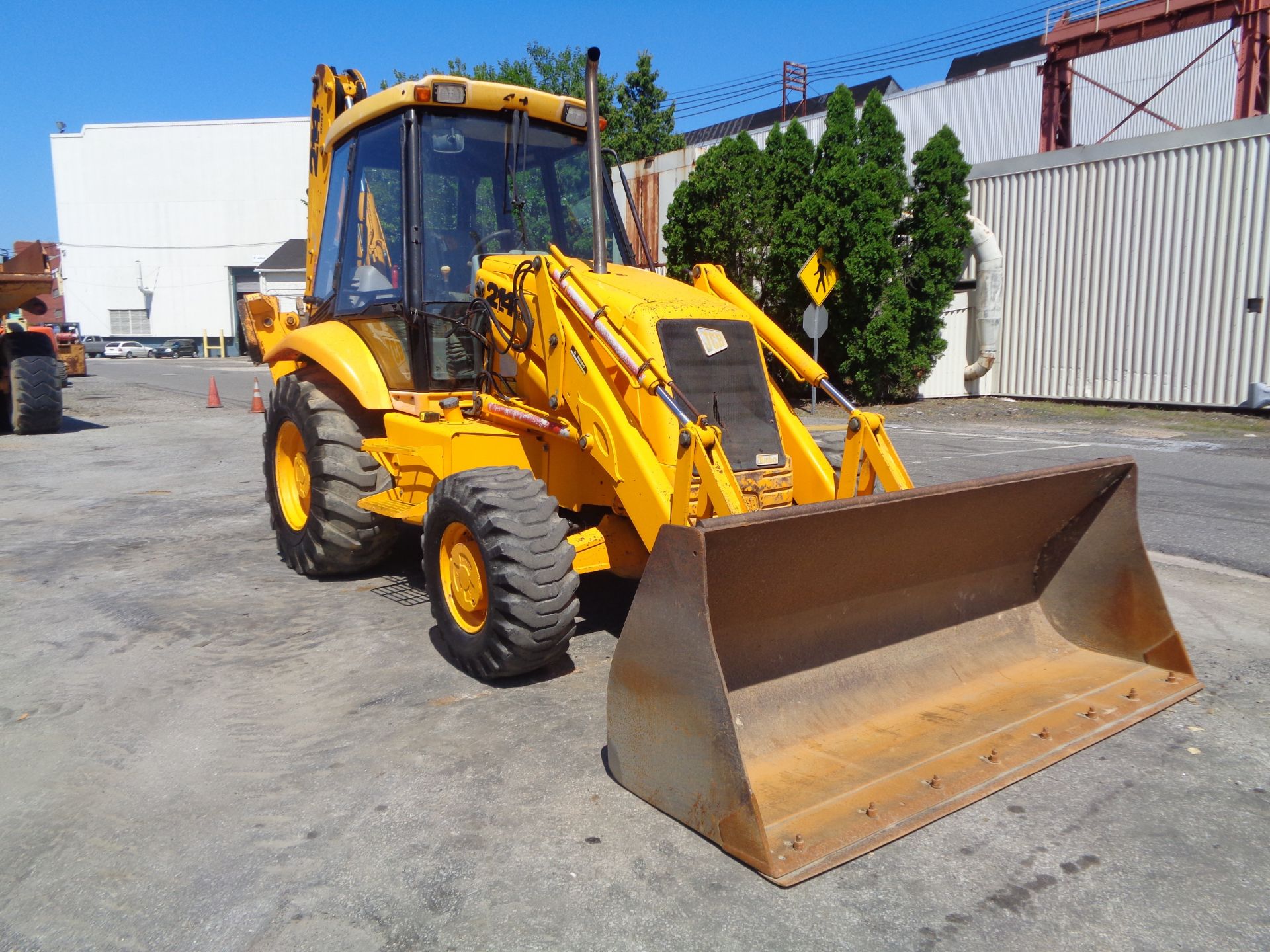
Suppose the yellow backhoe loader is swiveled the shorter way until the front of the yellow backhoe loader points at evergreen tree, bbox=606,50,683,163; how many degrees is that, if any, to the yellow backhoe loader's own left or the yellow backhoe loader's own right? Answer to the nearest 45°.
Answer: approximately 135° to the yellow backhoe loader's own left

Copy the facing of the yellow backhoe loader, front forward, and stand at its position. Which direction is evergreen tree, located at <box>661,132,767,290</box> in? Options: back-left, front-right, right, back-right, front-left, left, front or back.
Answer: back-left

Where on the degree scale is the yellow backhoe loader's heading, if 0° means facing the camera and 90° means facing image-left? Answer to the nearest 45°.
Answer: approximately 315°

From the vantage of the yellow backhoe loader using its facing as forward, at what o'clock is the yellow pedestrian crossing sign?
The yellow pedestrian crossing sign is roughly at 8 o'clock from the yellow backhoe loader.

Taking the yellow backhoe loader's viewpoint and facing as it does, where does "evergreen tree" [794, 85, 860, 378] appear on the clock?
The evergreen tree is roughly at 8 o'clock from the yellow backhoe loader.

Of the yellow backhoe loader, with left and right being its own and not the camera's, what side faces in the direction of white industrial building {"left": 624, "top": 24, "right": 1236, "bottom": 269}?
left

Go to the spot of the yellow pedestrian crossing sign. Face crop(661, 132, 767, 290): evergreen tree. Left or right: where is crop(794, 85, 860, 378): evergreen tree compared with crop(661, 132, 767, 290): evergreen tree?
right

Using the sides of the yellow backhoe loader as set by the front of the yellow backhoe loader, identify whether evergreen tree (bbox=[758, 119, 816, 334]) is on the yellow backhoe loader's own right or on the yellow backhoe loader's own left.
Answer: on the yellow backhoe loader's own left

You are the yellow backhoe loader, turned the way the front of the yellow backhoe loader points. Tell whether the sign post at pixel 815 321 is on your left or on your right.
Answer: on your left

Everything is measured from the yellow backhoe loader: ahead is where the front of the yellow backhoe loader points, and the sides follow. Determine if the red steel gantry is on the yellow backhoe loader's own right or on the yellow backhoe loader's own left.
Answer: on the yellow backhoe loader's own left

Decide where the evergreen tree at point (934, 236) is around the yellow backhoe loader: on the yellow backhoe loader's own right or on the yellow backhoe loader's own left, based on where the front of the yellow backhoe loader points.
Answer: on the yellow backhoe loader's own left
